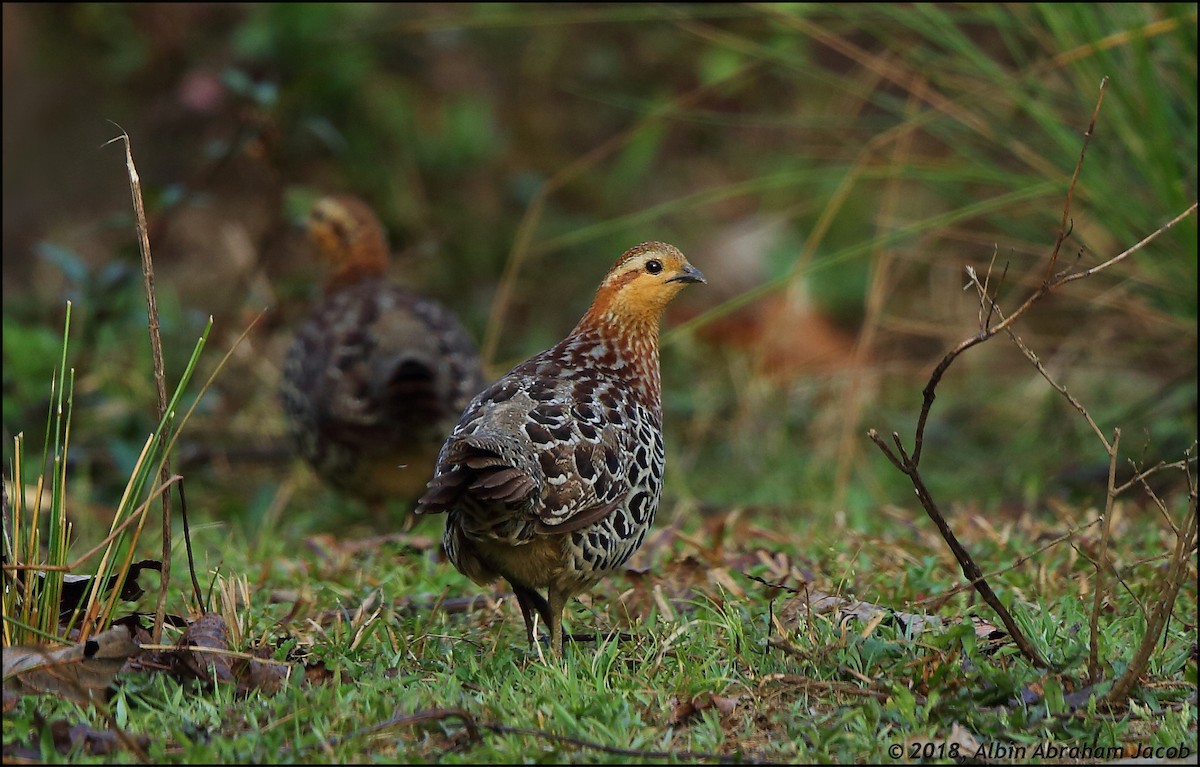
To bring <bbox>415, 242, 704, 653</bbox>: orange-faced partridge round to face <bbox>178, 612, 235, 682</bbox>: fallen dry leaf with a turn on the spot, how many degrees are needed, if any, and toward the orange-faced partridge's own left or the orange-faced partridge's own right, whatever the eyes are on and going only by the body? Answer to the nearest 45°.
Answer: approximately 180°

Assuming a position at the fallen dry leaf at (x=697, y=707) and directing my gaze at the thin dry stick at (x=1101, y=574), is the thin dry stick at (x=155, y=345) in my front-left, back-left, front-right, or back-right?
back-left

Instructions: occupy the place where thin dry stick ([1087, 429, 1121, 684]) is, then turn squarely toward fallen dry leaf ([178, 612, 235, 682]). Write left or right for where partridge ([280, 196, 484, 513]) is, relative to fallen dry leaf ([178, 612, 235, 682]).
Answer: right

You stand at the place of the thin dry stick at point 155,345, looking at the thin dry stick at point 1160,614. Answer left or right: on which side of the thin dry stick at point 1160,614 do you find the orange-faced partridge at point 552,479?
left

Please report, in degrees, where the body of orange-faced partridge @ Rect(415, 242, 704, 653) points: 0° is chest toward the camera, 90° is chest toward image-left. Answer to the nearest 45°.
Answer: approximately 225°

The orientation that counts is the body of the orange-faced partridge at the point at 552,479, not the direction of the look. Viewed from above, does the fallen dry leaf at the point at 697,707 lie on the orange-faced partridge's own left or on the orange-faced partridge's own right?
on the orange-faced partridge's own right

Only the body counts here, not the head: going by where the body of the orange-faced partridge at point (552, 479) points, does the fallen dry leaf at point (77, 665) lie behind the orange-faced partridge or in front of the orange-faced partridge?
behind
